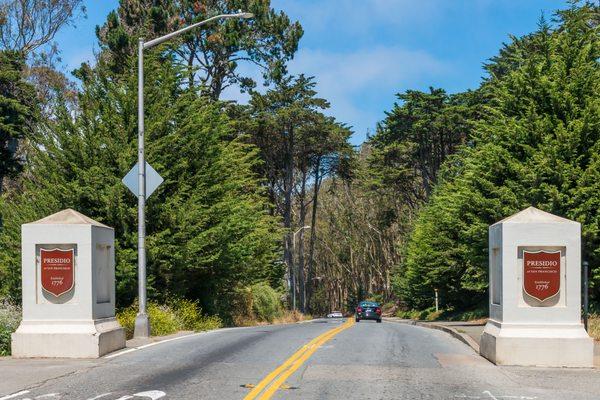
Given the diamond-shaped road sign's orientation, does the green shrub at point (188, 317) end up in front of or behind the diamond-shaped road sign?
in front

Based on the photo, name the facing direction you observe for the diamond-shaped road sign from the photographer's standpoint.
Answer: facing away from the viewer

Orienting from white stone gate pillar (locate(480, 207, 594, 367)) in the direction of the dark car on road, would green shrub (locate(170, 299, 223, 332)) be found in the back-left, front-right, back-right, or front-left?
front-left

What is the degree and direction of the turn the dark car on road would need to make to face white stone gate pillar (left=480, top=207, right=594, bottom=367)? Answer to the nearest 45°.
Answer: approximately 180°

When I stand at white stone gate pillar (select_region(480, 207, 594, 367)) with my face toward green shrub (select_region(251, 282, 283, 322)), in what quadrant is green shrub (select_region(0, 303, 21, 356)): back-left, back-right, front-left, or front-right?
front-left

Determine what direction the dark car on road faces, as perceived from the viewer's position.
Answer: facing away from the viewer

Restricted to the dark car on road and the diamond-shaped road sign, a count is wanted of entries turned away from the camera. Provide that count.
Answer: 2

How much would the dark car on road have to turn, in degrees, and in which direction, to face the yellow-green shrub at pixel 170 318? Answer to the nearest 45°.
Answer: approximately 180°

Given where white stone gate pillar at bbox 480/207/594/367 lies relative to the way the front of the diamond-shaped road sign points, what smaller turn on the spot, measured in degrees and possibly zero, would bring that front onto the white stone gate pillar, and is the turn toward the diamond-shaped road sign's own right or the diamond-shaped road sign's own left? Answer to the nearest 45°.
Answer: approximately 135° to the diamond-shaped road sign's own right

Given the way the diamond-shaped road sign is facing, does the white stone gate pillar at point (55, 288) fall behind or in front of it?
behind

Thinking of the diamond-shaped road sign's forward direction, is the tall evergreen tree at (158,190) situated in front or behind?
in front
